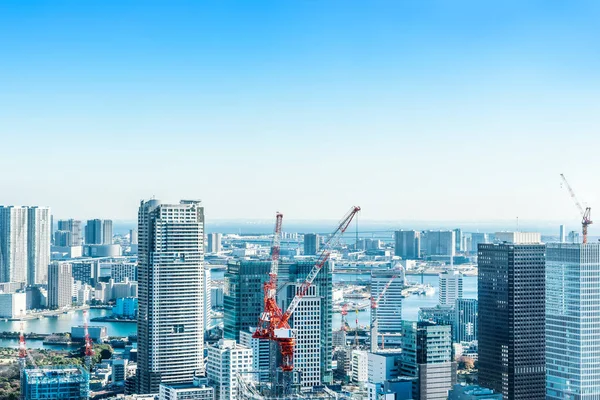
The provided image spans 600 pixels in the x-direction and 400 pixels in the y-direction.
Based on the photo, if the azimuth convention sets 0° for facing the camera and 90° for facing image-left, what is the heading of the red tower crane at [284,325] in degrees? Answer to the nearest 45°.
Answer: approximately 270°

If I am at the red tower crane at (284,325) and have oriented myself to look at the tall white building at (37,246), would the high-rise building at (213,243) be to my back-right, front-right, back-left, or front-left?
front-right

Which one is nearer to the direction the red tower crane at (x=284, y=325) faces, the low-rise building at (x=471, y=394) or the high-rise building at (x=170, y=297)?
the low-rise building

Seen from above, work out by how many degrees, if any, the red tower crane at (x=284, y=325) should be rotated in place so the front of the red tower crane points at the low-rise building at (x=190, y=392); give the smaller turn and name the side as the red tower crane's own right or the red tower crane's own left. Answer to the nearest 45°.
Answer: approximately 135° to the red tower crane's own right

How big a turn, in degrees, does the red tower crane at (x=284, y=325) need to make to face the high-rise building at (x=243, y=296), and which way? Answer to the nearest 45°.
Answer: approximately 90° to its left

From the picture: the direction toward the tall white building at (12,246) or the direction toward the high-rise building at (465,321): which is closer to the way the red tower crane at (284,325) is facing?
the high-rise building
